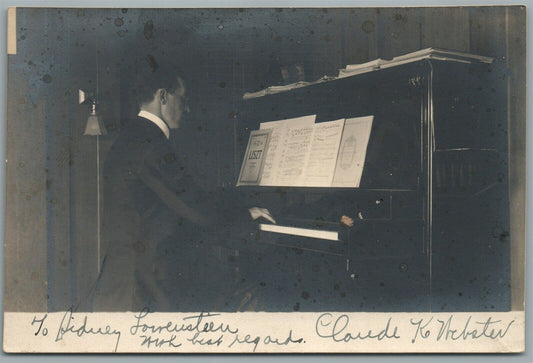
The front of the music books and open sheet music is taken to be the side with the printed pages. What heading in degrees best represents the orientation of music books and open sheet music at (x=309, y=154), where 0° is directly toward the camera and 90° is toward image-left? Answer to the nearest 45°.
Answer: approximately 45°

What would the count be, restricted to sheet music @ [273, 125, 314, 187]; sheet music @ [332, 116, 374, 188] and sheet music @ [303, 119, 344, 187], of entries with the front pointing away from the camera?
0

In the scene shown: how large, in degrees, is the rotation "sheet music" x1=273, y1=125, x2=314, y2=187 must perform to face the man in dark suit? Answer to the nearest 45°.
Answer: approximately 45° to its right

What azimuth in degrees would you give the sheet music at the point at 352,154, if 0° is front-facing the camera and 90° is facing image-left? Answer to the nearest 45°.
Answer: approximately 45°

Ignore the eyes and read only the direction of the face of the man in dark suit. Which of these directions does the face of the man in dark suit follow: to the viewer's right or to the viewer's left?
to the viewer's right

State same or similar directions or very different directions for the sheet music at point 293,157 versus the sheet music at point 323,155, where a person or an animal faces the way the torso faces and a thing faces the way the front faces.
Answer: same or similar directions

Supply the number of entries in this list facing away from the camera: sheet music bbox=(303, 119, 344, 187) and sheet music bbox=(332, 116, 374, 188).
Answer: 0

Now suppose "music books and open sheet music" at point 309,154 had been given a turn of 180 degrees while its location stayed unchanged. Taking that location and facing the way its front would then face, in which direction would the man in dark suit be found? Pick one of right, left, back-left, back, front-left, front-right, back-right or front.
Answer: back-left

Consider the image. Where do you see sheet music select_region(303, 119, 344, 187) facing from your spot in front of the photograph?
facing the viewer and to the left of the viewer

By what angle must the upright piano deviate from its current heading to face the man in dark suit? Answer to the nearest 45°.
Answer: approximately 45° to its right
